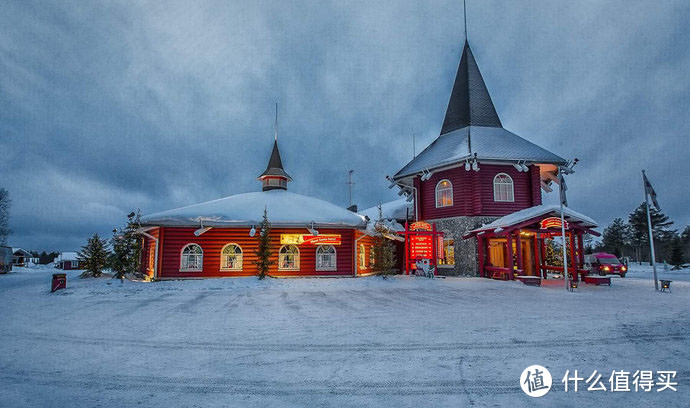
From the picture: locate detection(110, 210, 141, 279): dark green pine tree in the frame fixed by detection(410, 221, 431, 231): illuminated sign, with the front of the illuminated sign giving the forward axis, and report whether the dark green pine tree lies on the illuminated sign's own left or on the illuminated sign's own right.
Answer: on the illuminated sign's own right

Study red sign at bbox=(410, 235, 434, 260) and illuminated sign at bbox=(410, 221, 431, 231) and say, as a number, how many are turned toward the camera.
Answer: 2

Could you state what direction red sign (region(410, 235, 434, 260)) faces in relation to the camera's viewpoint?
facing the viewer

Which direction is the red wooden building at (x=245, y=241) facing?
toward the camera

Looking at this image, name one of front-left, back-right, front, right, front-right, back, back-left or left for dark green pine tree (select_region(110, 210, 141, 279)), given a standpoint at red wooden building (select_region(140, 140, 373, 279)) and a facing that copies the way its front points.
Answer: right

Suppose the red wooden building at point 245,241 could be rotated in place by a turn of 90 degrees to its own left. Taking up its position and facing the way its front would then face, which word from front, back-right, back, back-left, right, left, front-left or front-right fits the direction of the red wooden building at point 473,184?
front

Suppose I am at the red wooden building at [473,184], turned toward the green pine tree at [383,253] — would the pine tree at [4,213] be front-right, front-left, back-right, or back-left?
front-right

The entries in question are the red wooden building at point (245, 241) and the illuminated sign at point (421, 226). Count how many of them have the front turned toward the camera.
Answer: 2

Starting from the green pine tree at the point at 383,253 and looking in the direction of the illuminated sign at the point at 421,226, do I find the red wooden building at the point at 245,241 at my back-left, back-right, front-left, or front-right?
back-left

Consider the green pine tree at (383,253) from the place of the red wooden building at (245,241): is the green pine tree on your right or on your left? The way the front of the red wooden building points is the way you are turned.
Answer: on your left

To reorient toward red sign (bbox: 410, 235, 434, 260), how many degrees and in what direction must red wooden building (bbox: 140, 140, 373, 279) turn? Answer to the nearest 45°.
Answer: approximately 90° to its left

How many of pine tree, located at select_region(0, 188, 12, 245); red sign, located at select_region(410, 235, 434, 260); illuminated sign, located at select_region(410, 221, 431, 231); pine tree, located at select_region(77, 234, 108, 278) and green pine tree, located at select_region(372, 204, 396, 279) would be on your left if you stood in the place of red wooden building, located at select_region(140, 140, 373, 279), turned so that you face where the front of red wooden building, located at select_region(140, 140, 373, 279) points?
3

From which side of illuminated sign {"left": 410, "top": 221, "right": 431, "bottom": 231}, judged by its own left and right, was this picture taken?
front

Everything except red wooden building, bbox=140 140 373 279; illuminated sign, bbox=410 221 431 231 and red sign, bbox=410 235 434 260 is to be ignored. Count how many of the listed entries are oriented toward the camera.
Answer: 3
